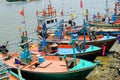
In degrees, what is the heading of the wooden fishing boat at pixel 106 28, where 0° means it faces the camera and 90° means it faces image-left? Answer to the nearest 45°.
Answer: approximately 90°

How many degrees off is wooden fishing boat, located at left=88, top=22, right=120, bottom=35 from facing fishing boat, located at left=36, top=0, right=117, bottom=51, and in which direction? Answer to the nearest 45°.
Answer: approximately 135° to its right

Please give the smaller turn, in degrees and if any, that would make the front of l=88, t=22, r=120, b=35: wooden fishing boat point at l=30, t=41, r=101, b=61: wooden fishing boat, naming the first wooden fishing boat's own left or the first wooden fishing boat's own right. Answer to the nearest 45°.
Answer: approximately 90° to the first wooden fishing boat's own left
